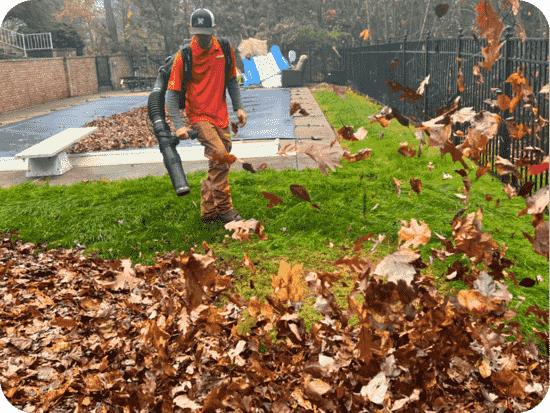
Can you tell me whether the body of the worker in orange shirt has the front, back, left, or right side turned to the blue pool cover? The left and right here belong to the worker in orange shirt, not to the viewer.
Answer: back

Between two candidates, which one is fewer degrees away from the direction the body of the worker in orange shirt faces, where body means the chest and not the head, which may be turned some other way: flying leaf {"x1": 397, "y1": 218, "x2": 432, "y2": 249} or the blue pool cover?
the flying leaf

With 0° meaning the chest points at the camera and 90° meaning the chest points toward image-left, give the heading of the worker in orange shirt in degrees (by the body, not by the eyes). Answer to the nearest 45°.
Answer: approximately 0°

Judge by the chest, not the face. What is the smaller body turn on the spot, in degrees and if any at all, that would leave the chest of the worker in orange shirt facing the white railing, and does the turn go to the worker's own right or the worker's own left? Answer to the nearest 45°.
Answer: approximately 180°

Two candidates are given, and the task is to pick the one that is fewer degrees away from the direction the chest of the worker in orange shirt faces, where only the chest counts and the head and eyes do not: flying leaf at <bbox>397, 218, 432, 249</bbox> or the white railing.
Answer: the flying leaf

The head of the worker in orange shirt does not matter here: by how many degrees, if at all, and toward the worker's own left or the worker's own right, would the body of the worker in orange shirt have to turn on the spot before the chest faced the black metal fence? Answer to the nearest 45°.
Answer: approximately 135° to the worker's own left
